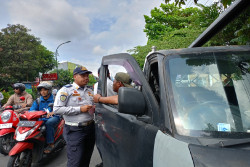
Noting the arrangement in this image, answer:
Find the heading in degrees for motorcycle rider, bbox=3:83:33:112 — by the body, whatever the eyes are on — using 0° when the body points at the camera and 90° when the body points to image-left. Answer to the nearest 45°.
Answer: approximately 45°

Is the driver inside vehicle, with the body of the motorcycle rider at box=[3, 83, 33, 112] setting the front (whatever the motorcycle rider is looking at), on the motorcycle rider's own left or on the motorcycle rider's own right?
on the motorcycle rider's own left

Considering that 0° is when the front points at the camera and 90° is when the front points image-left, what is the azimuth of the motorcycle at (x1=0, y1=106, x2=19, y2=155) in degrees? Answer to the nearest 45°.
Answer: approximately 45°

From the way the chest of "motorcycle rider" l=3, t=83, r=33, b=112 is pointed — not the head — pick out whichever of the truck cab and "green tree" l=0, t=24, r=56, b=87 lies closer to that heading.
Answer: the truck cab

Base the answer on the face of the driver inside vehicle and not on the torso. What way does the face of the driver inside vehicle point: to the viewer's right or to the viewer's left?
to the viewer's left

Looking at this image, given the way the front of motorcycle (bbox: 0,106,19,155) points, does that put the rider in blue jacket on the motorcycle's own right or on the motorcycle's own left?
on the motorcycle's own left

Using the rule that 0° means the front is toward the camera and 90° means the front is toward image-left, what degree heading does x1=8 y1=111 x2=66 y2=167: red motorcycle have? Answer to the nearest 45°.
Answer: approximately 45°
